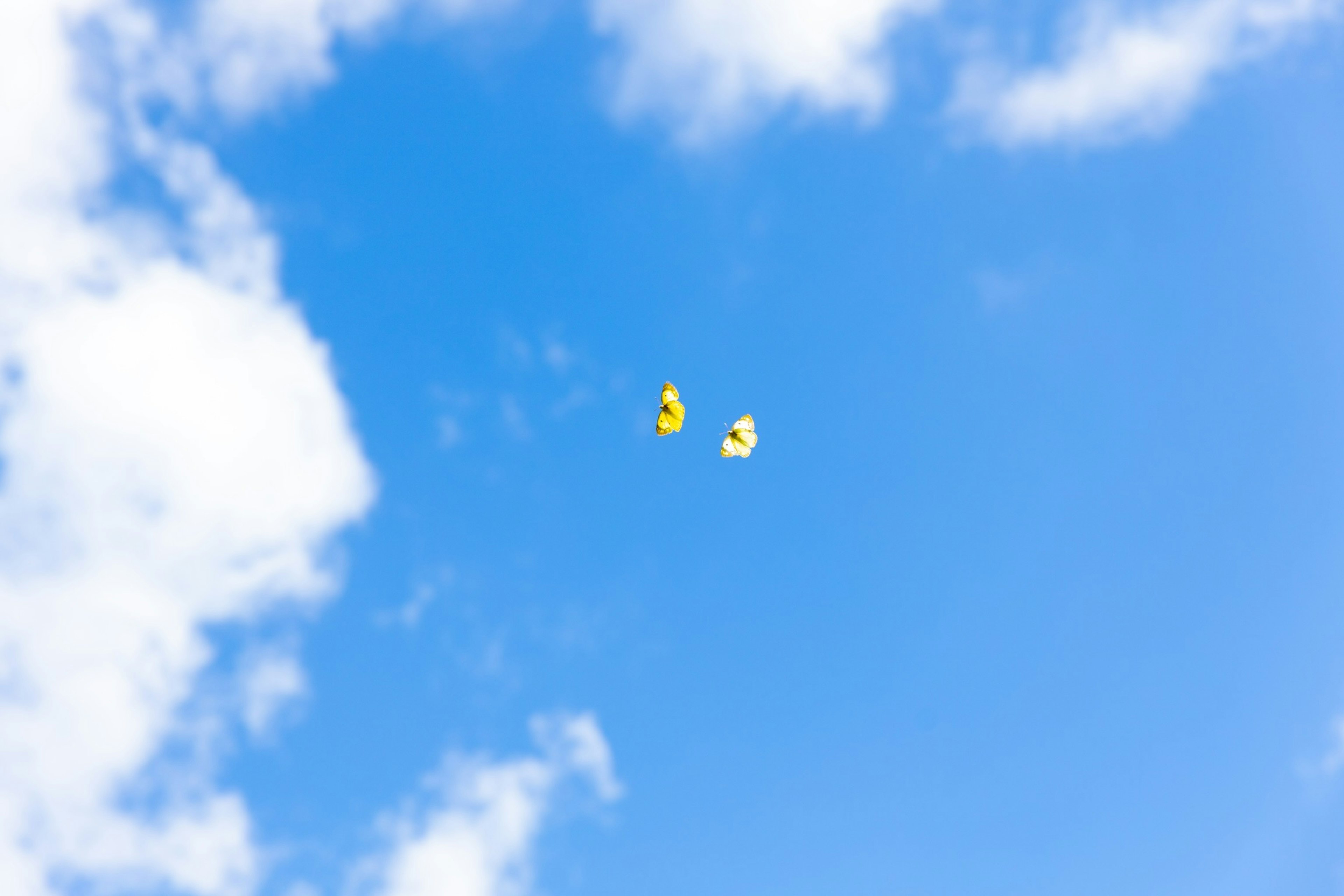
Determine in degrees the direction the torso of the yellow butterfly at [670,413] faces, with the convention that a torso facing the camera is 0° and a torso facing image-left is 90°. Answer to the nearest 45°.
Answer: approximately 90°
